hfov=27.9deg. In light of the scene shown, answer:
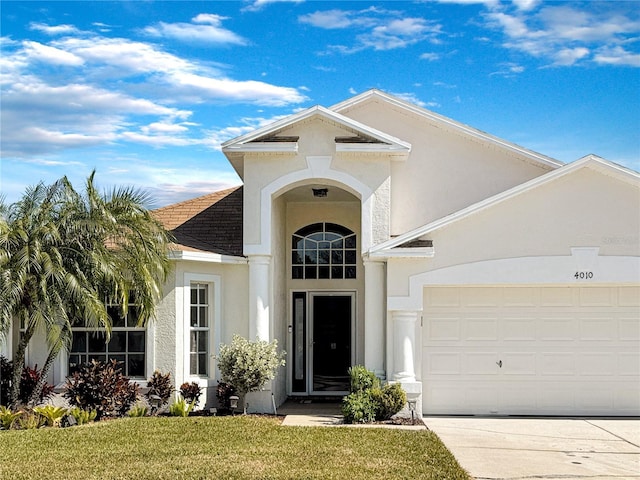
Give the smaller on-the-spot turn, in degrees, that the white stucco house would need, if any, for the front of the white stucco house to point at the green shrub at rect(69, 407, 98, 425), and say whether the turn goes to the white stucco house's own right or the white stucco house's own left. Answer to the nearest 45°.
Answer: approximately 90° to the white stucco house's own right

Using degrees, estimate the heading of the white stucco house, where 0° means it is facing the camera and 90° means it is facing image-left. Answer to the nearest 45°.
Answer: approximately 0°

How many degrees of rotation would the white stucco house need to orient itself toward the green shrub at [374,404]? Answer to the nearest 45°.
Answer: approximately 45° to its right

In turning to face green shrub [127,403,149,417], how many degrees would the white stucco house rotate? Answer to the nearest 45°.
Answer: approximately 90° to its right
